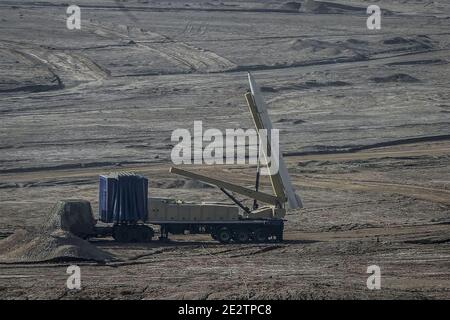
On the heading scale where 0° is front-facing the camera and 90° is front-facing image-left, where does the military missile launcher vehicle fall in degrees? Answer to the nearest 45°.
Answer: approximately 90°
